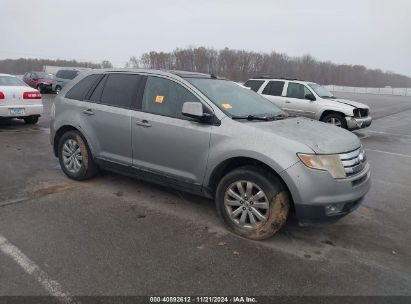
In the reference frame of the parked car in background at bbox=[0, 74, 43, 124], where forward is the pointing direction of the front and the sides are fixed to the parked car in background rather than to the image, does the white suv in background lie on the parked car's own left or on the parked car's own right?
on the parked car's own right

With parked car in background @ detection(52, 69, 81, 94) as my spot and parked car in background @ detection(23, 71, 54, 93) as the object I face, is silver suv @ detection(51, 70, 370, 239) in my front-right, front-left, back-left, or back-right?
back-left

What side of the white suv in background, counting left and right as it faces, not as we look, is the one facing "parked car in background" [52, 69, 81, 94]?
back

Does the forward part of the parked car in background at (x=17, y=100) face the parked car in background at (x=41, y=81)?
yes

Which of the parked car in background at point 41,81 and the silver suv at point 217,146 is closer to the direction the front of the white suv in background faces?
the silver suv

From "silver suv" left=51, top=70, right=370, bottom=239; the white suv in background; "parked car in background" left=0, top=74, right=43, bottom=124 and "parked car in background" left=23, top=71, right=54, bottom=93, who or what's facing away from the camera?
"parked car in background" left=0, top=74, right=43, bottom=124

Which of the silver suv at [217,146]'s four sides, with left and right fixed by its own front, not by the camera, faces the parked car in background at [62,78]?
back

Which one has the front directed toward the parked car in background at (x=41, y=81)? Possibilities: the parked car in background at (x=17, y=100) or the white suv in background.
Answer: the parked car in background at (x=17, y=100)

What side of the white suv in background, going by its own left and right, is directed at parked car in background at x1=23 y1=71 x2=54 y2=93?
back

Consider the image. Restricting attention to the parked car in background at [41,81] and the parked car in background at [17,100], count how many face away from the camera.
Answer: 1

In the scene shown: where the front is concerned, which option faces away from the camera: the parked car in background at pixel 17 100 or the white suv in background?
the parked car in background

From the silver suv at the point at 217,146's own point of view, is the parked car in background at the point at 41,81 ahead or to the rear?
to the rear

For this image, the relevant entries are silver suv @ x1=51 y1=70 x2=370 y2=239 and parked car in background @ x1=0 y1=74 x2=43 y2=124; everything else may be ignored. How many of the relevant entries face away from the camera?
1

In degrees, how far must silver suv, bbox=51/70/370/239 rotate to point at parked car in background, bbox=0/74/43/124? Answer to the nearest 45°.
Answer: approximately 180°

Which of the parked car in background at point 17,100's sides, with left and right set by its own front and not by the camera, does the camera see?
back
